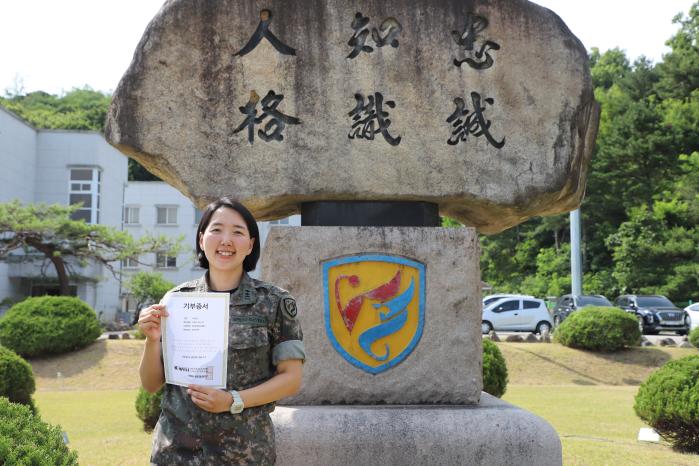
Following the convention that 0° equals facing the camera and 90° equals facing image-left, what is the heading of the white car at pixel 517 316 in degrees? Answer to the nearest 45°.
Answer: approximately 90°

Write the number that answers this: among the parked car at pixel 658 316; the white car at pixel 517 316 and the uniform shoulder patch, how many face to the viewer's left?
1

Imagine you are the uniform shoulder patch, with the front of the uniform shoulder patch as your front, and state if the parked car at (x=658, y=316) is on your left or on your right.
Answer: on your left

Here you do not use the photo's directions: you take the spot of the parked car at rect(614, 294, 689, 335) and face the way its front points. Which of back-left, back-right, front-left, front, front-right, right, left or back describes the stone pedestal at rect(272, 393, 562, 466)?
front-right

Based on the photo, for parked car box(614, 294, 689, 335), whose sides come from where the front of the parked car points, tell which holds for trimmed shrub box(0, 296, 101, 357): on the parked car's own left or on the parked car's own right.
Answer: on the parked car's own right

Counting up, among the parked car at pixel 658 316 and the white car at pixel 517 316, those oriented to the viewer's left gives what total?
1

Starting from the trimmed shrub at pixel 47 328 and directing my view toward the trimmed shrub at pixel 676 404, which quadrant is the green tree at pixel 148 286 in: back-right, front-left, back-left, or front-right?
back-left

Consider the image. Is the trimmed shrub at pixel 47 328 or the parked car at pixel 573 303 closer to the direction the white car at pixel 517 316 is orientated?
the trimmed shrub

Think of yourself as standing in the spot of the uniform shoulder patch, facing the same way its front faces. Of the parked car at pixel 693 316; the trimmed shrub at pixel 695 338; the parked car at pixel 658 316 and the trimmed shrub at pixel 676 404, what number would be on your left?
4

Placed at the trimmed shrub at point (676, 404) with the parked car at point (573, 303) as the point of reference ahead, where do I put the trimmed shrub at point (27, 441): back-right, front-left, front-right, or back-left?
back-left

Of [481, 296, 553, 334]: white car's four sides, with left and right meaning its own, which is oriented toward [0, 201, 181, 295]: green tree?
front

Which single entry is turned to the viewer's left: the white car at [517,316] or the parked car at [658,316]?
the white car

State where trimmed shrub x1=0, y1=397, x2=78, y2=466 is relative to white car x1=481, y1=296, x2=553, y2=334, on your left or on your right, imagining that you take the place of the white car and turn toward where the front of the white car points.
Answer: on your left
